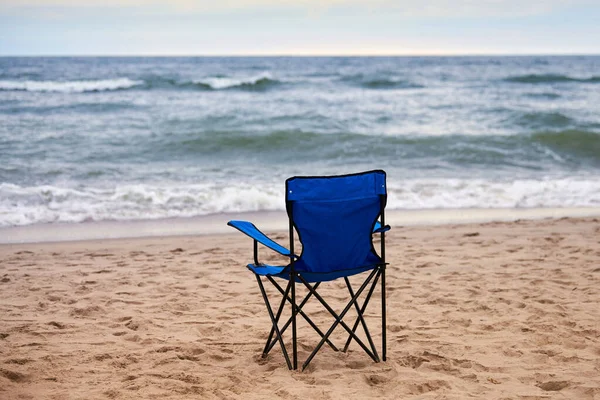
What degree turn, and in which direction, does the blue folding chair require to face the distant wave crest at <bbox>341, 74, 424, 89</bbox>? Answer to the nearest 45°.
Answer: approximately 45° to its right

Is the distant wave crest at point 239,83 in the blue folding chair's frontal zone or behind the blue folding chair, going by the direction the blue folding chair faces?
frontal zone

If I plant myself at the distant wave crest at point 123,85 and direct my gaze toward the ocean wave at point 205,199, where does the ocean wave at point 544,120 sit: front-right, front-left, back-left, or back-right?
front-left

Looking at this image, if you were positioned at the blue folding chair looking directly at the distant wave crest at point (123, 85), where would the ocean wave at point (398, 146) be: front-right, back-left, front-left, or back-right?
front-right

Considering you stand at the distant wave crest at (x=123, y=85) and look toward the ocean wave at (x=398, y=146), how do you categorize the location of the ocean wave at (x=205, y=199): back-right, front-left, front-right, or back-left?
front-right

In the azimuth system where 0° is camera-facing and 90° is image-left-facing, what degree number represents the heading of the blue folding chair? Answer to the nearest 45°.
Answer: approximately 135°

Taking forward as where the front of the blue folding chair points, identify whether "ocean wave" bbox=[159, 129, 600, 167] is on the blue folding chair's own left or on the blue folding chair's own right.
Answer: on the blue folding chair's own right

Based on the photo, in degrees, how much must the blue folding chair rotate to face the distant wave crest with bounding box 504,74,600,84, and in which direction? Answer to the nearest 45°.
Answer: approximately 45° to its right

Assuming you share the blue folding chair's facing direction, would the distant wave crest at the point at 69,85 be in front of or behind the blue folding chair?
in front

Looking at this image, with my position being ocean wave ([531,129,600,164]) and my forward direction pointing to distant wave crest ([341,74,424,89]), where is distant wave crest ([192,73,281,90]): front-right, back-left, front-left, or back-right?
front-left
